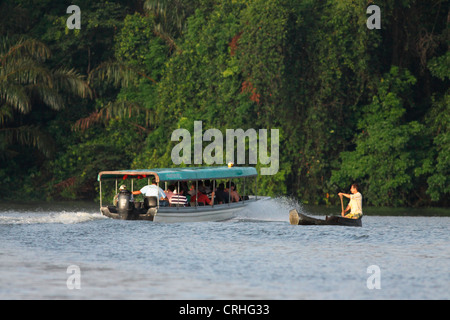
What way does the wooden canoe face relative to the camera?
to the viewer's left

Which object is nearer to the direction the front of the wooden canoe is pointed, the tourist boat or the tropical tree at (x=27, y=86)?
the tourist boat

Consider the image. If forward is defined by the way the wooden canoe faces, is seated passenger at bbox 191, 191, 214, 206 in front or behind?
in front

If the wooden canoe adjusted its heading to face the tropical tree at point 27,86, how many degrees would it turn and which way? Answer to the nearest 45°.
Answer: approximately 45° to its right

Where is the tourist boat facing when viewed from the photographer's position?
facing away from the viewer and to the right of the viewer

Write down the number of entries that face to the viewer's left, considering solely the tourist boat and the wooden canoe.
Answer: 1

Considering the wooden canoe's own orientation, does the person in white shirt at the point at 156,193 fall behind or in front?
in front

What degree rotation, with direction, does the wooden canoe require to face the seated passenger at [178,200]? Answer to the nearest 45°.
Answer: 0° — it already faces them

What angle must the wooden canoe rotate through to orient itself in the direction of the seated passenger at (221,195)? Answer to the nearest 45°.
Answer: approximately 45° to its right

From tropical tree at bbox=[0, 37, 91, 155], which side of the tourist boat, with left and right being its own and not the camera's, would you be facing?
left

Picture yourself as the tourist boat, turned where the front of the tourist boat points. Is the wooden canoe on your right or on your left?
on your right
